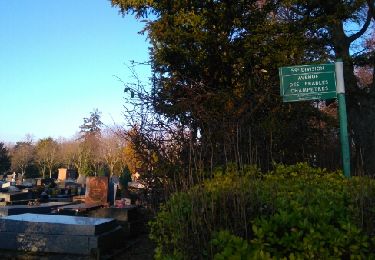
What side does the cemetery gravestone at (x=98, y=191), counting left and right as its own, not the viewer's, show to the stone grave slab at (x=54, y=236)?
front

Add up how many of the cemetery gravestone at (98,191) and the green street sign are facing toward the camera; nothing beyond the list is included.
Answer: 2

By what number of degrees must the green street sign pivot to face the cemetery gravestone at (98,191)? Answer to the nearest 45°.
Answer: approximately 135° to its right

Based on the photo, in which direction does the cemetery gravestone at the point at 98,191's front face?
toward the camera

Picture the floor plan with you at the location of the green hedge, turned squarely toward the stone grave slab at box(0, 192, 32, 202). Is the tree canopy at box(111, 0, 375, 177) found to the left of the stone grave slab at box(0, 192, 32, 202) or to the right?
right

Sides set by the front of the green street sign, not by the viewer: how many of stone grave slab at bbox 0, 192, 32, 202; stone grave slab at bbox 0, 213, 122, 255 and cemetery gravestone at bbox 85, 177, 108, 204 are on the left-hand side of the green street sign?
0

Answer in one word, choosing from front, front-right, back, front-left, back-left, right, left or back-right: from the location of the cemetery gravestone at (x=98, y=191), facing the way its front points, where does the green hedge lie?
front

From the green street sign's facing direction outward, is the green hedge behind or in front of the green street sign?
in front

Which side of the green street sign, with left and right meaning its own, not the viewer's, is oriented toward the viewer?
front

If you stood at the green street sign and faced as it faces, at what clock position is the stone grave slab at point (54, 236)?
The stone grave slab is roughly at 3 o'clock from the green street sign.

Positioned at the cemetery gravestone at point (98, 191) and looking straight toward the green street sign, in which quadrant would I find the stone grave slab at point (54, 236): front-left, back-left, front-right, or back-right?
front-right

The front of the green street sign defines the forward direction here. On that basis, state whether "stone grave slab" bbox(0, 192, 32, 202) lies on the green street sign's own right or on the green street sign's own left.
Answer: on the green street sign's own right
